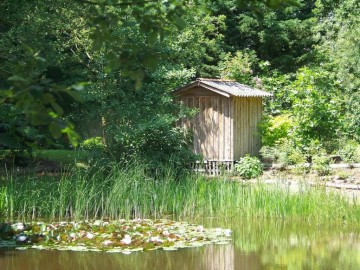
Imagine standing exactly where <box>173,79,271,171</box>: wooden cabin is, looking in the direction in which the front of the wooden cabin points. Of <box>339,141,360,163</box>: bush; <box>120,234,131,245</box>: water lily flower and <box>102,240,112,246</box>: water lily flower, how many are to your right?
0

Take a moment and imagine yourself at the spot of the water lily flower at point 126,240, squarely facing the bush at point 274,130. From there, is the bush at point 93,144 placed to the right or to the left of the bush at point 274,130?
left

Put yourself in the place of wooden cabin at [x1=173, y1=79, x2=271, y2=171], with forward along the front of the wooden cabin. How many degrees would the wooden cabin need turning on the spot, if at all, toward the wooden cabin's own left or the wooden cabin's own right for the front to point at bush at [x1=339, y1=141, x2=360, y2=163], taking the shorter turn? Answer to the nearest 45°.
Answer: approximately 135° to the wooden cabin's own left

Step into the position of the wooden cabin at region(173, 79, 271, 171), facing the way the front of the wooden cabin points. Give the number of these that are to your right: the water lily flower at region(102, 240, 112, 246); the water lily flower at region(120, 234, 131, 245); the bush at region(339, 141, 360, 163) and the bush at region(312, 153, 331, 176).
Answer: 0

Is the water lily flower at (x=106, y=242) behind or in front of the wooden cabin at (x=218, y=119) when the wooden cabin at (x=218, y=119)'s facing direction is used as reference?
in front

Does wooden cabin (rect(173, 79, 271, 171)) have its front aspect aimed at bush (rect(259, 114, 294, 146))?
no

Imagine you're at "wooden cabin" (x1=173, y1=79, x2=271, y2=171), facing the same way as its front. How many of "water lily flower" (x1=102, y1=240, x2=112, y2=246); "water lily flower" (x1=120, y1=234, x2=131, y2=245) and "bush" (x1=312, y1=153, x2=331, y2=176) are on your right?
0

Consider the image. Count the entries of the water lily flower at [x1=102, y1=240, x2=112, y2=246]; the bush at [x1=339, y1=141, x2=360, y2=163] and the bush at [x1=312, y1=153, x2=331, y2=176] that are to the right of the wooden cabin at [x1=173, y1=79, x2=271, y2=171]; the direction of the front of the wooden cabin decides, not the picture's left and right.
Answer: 0

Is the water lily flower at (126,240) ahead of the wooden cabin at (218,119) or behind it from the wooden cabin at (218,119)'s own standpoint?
ahead

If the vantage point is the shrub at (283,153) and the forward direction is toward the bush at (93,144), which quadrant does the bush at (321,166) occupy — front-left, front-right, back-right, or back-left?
back-left

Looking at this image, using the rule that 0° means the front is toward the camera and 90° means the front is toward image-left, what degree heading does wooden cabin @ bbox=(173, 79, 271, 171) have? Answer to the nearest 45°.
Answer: approximately 45°

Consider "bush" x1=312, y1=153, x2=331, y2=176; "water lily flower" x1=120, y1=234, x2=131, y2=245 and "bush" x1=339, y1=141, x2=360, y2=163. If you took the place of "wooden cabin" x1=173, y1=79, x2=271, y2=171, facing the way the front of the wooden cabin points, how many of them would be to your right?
0
